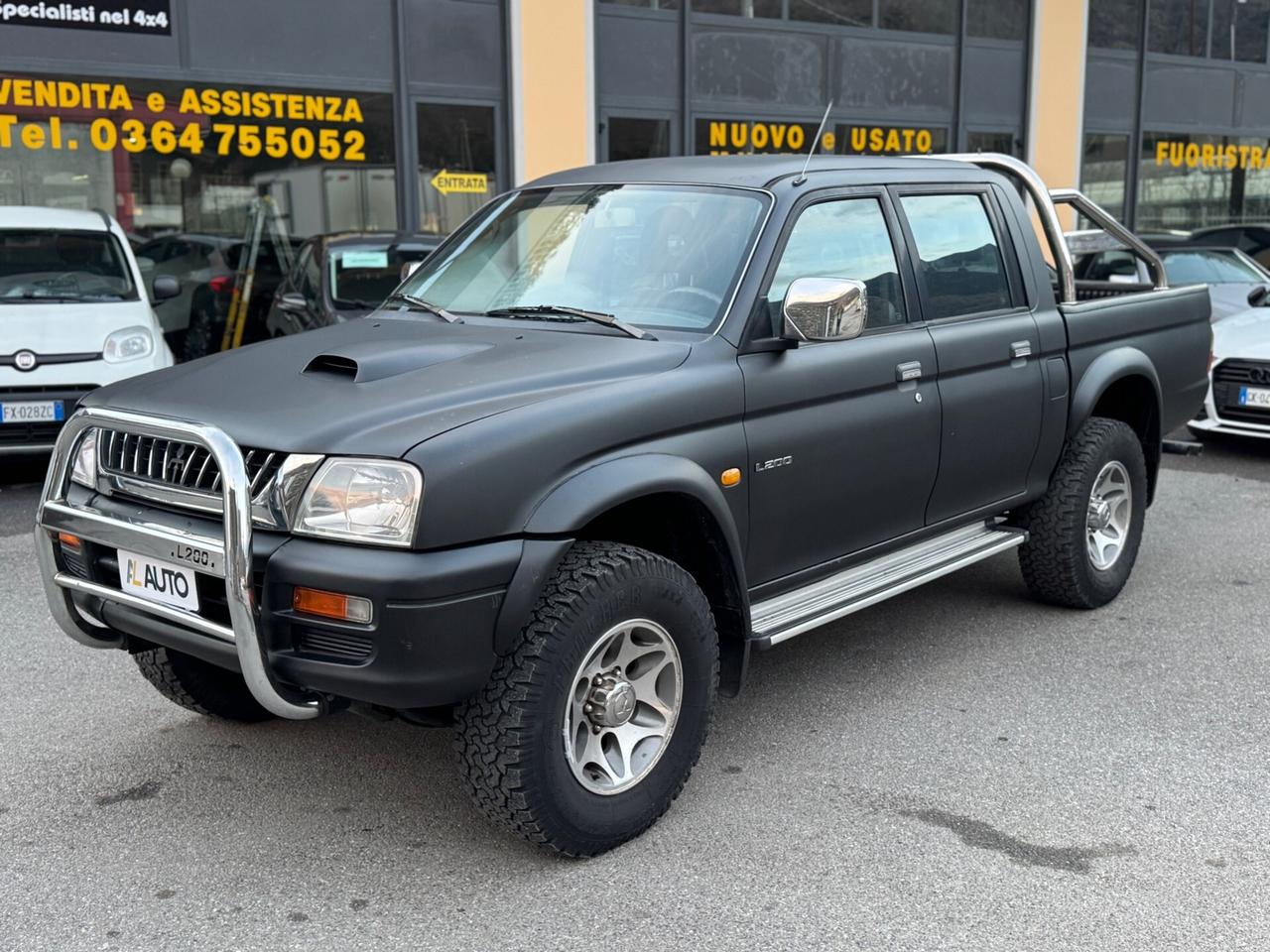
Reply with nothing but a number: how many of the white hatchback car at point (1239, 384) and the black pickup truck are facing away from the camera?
0

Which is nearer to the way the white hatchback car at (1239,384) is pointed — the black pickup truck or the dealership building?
the black pickup truck

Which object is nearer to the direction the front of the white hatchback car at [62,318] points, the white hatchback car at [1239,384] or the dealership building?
the white hatchback car

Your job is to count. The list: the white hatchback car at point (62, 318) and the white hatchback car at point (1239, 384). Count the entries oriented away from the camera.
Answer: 0

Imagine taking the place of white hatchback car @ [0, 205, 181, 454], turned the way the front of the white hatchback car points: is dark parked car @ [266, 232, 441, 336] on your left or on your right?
on your left

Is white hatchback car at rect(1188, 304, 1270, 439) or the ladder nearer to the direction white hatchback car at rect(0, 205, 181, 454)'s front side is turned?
the white hatchback car

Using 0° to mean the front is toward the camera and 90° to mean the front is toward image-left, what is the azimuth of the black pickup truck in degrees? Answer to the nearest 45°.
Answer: approximately 45°

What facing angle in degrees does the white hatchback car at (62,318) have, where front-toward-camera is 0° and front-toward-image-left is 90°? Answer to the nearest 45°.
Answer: approximately 0°
